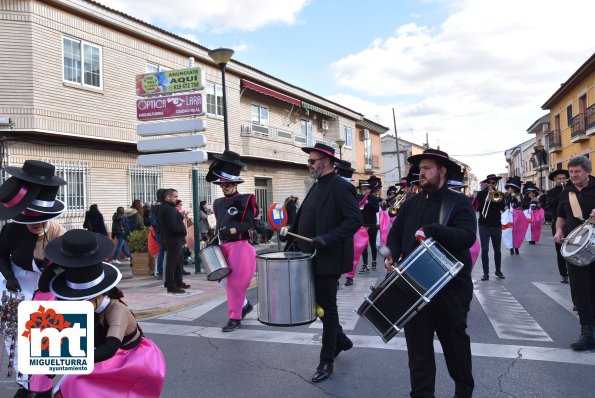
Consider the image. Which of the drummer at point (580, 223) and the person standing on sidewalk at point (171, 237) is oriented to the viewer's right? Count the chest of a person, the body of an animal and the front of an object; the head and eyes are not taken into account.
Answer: the person standing on sidewalk

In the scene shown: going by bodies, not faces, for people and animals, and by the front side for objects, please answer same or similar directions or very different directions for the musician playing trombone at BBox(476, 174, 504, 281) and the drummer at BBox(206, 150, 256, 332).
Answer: same or similar directions

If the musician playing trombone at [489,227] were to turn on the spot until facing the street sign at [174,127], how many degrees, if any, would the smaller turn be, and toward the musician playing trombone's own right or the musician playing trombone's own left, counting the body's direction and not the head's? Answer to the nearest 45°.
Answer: approximately 90° to the musician playing trombone's own right

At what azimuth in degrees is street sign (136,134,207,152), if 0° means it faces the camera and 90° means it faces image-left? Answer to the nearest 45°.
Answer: approximately 0°

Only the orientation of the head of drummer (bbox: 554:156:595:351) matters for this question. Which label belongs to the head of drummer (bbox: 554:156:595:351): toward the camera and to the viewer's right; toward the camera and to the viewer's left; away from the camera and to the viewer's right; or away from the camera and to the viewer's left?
toward the camera and to the viewer's left

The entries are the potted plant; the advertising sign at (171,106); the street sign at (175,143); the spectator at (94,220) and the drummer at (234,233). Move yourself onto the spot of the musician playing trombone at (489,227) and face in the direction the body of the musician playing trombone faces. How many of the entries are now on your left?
0

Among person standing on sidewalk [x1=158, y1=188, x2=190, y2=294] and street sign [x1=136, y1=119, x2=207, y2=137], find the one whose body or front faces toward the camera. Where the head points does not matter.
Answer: the street sign

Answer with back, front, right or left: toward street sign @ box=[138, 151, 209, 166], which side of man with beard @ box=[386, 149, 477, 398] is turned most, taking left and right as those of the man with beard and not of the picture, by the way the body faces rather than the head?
right

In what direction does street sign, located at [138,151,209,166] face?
toward the camera

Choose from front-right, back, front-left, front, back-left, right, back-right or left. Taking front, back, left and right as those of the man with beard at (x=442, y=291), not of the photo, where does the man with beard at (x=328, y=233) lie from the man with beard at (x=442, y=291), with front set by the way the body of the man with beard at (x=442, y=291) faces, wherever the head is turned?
right

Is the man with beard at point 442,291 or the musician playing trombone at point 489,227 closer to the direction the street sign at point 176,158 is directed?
the man with beard

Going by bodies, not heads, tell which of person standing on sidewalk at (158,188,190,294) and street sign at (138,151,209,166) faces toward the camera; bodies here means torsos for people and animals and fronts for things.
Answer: the street sign

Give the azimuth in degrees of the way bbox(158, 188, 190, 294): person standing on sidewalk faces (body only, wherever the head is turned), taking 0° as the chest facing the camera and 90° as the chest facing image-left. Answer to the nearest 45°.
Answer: approximately 270°
